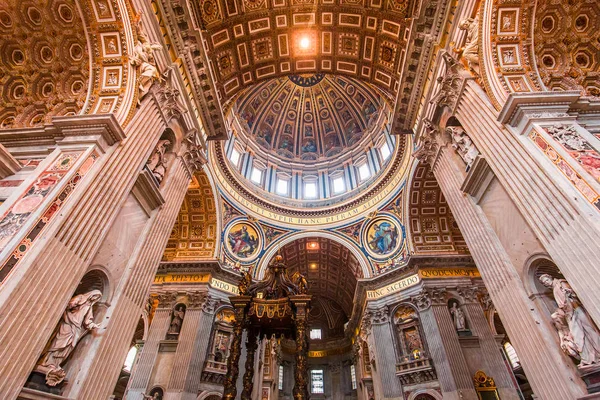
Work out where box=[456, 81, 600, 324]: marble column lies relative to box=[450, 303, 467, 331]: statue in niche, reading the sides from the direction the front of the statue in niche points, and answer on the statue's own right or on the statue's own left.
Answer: on the statue's own left

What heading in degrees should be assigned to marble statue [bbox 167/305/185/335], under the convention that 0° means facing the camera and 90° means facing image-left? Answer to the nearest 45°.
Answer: approximately 315°

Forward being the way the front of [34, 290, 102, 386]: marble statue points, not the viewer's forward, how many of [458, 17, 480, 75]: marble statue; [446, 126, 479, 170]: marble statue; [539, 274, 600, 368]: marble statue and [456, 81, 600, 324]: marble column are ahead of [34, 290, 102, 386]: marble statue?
4

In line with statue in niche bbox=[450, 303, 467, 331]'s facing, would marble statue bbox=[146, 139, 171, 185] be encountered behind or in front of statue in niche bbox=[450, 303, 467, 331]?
in front

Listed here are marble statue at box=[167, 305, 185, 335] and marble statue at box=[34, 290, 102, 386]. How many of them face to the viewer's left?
0

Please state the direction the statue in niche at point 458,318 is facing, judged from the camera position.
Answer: facing the viewer and to the left of the viewer

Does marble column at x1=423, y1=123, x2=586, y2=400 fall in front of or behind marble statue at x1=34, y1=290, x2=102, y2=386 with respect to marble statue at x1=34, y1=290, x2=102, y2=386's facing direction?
in front

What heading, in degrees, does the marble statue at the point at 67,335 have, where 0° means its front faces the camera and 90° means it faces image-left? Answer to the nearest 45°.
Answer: approximately 315°
